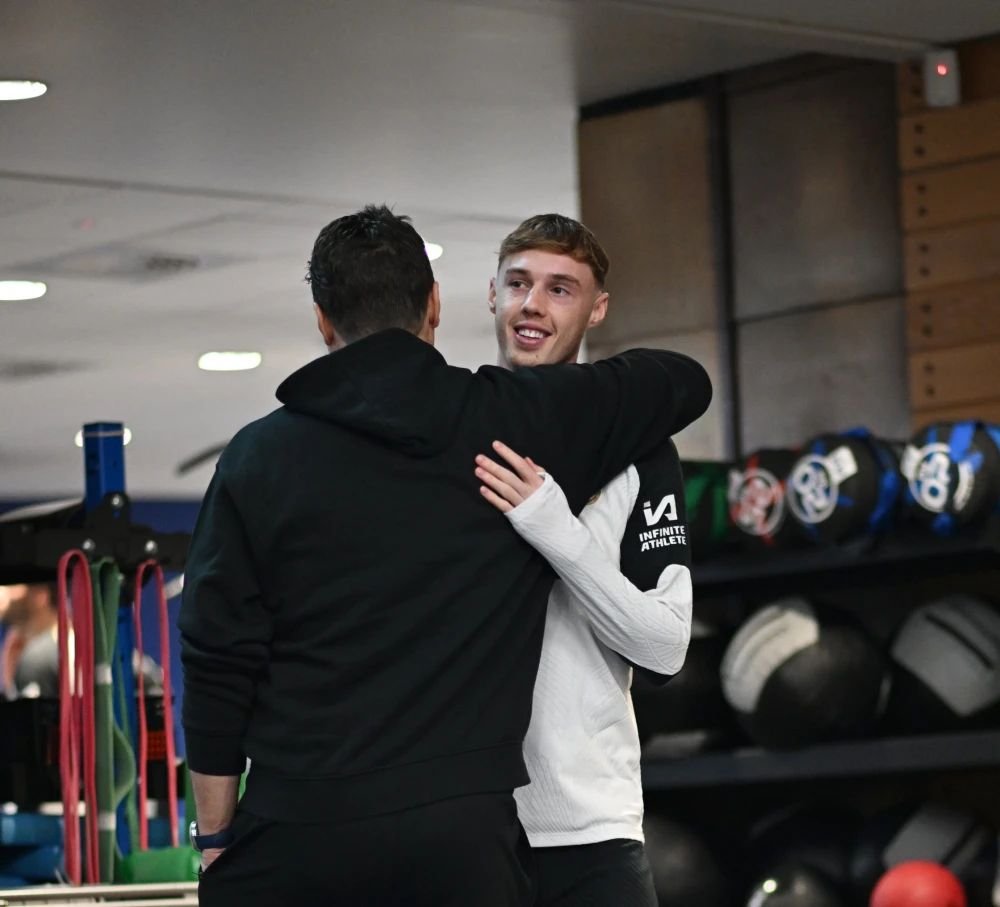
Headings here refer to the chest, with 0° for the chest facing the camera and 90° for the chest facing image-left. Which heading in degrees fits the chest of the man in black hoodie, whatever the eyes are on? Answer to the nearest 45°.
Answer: approximately 180°

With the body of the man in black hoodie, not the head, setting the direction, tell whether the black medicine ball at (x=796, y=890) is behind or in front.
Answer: in front

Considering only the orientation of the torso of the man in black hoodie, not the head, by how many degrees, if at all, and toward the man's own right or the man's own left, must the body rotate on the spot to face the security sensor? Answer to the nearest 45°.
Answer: approximately 45° to the man's own right

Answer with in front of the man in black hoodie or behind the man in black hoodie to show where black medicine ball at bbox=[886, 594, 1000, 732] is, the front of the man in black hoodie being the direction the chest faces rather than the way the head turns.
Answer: in front

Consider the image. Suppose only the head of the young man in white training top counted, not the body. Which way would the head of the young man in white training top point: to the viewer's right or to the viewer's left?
to the viewer's left

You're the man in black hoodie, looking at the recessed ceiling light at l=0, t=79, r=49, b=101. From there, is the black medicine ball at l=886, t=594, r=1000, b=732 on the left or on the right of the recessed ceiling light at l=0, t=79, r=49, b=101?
right

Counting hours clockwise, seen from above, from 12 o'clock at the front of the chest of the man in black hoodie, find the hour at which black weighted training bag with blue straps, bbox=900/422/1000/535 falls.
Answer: The black weighted training bag with blue straps is roughly at 1 o'clock from the man in black hoodie.

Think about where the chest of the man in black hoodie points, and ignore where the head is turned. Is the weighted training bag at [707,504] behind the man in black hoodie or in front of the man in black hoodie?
in front

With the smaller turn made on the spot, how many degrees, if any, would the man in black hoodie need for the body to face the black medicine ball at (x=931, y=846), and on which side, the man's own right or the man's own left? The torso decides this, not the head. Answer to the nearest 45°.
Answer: approximately 45° to the man's own right
